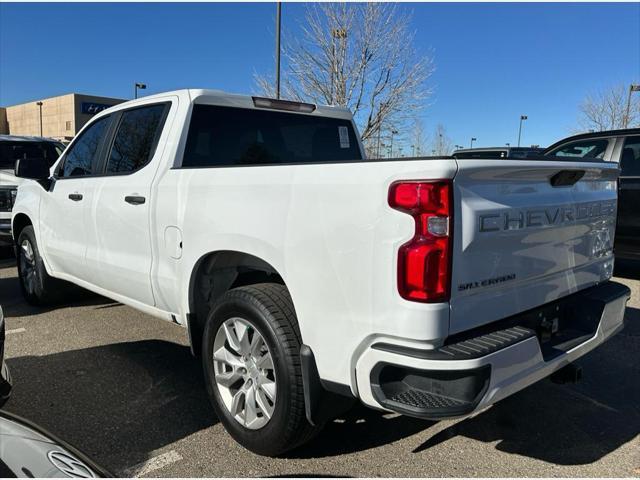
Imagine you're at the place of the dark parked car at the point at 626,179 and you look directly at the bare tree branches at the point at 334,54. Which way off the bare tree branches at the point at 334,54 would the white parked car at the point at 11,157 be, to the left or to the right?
left

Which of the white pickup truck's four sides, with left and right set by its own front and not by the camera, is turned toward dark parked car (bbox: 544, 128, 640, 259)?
right

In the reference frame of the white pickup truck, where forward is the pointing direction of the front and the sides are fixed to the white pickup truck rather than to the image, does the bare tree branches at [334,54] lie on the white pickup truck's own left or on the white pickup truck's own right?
on the white pickup truck's own right

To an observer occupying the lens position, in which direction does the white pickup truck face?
facing away from the viewer and to the left of the viewer

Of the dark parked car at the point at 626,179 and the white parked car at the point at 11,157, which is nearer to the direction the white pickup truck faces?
the white parked car

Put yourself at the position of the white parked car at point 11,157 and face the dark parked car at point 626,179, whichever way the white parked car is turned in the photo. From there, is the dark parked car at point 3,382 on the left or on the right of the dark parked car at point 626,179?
right

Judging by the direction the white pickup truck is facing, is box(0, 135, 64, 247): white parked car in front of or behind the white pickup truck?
in front

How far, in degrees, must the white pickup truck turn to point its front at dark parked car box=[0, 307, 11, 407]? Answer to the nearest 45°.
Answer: approximately 45° to its left

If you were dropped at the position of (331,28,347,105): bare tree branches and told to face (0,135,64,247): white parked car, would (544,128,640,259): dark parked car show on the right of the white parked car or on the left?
left
